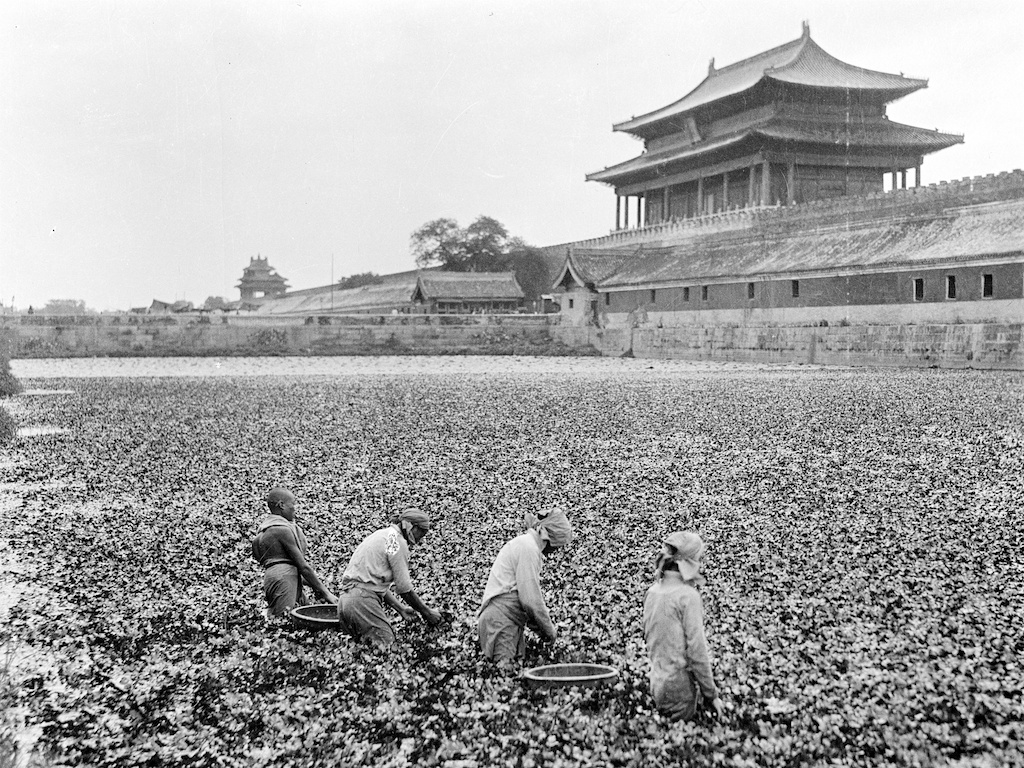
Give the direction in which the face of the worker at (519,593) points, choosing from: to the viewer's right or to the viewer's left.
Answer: to the viewer's right

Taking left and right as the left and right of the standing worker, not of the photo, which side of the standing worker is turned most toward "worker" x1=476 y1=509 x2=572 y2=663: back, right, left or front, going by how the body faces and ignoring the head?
left

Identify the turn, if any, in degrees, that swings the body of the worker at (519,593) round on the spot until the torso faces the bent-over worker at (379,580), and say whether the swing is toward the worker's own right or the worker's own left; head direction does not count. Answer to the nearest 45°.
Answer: approximately 135° to the worker's own left

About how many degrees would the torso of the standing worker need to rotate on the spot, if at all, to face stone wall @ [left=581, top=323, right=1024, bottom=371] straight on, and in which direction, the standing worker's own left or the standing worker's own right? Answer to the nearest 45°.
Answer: approximately 45° to the standing worker's own left

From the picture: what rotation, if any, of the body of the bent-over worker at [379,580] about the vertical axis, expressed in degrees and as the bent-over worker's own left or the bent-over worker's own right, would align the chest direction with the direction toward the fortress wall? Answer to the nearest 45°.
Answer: approximately 45° to the bent-over worker's own left

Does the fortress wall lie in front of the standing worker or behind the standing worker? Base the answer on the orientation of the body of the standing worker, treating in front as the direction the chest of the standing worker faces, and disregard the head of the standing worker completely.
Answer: in front

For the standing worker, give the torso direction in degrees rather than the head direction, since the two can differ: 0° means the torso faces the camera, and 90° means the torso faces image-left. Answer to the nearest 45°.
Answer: approximately 225°

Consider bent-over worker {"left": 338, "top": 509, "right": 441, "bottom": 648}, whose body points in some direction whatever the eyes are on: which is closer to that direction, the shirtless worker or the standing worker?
the standing worker

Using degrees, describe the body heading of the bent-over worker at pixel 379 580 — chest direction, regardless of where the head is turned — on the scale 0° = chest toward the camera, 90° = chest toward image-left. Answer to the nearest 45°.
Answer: approximately 270°

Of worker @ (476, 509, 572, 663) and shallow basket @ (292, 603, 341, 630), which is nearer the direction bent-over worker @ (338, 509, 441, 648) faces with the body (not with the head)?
the worker

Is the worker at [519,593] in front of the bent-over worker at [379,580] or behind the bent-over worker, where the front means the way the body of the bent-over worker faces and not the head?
in front

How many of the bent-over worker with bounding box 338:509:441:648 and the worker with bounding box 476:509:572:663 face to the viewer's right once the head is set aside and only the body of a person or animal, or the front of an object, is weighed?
2

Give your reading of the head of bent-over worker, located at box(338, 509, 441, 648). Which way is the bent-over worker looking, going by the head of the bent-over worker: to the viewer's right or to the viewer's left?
to the viewer's right

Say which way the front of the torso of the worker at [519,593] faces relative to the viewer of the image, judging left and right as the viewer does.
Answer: facing to the right of the viewer

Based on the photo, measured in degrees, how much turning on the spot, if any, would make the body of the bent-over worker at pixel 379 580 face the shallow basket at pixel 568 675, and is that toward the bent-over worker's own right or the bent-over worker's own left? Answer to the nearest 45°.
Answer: approximately 45° to the bent-over worker's own right
